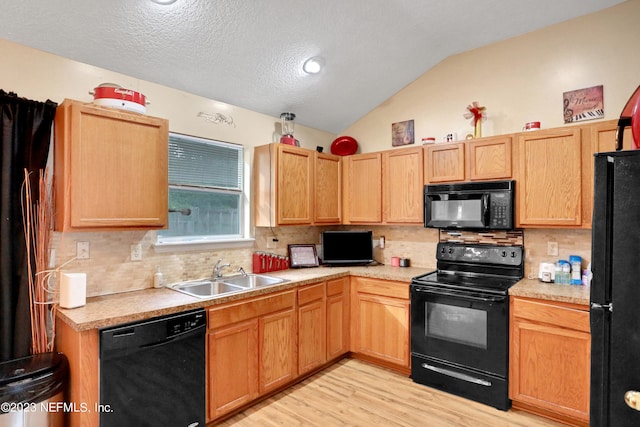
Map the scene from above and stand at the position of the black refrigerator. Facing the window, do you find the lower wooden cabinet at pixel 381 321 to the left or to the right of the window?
right

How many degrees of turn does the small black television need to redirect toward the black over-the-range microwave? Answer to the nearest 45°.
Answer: approximately 45° to its left

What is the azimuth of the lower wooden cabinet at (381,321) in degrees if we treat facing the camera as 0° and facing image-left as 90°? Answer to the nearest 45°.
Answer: approximately 45°

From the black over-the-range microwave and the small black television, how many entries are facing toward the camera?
2

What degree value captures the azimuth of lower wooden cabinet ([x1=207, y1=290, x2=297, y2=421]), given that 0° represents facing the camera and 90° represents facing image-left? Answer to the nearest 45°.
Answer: approximately 315°
